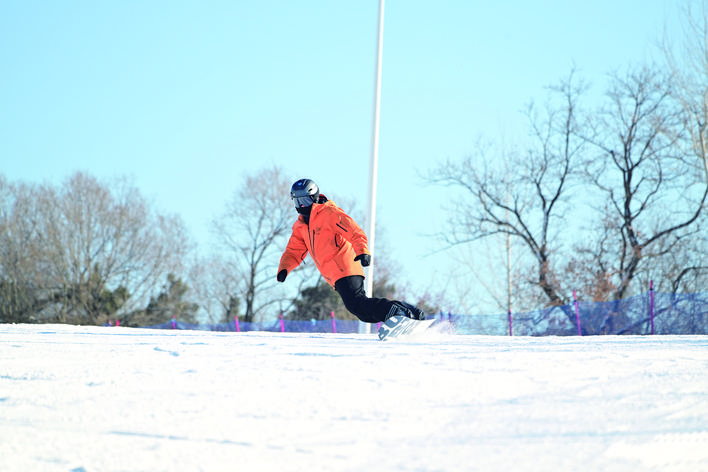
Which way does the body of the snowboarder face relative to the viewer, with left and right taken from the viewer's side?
facing the viewer and to the left of the viewer

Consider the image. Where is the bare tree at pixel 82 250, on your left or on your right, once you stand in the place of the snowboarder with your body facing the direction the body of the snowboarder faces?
on your right

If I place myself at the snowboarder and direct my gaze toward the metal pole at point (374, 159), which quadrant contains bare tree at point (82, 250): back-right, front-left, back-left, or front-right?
front-left

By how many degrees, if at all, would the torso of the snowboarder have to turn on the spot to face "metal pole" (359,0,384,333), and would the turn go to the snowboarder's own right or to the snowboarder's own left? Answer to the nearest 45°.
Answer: approximately 135° to the snowboarder's own right

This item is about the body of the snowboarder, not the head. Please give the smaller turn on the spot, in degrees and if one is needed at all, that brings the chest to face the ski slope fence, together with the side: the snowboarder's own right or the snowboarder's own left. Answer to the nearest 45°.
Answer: approximately 180°

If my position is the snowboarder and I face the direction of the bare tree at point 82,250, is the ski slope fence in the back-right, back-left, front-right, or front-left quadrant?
front-right
